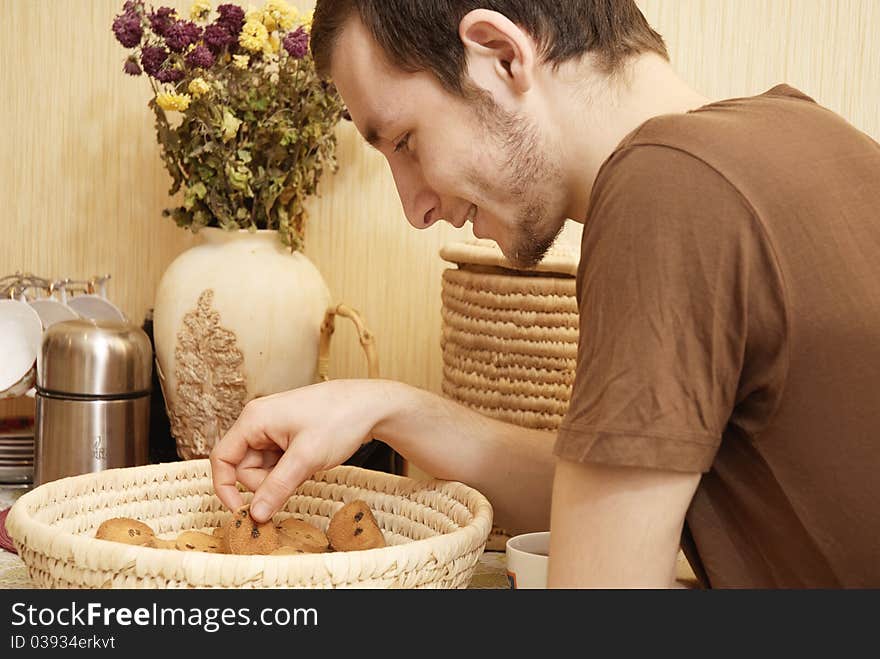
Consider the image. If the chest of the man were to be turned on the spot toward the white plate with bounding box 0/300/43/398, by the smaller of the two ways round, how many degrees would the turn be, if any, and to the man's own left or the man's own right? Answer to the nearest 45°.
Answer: approximately 45° to the man's own right

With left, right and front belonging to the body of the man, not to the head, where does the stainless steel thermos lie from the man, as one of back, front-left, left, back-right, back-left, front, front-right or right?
front-right

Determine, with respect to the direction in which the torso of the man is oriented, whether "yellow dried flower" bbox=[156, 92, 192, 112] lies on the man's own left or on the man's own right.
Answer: on the man's own right

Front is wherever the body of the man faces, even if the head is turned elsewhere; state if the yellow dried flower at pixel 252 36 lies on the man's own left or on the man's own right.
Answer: on the man's own right

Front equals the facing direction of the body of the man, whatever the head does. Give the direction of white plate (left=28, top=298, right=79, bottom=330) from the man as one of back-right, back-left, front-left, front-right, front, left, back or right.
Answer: front-right

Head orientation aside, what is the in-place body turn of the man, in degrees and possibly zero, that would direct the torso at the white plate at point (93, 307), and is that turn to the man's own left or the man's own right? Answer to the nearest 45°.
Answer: approximately 45° to the man's own right

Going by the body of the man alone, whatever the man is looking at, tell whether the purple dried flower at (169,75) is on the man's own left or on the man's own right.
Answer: on the man's own right

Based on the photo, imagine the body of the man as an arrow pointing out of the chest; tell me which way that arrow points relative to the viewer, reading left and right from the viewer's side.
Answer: facing to the left of the viewer

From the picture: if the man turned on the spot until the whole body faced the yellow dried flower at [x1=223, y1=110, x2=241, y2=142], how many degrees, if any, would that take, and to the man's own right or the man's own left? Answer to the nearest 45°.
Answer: approximately 45° to the man's own right

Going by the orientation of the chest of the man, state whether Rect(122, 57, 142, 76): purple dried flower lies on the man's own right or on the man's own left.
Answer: on the man's own right

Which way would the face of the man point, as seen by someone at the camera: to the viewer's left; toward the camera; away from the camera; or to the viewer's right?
to the viewer's left
